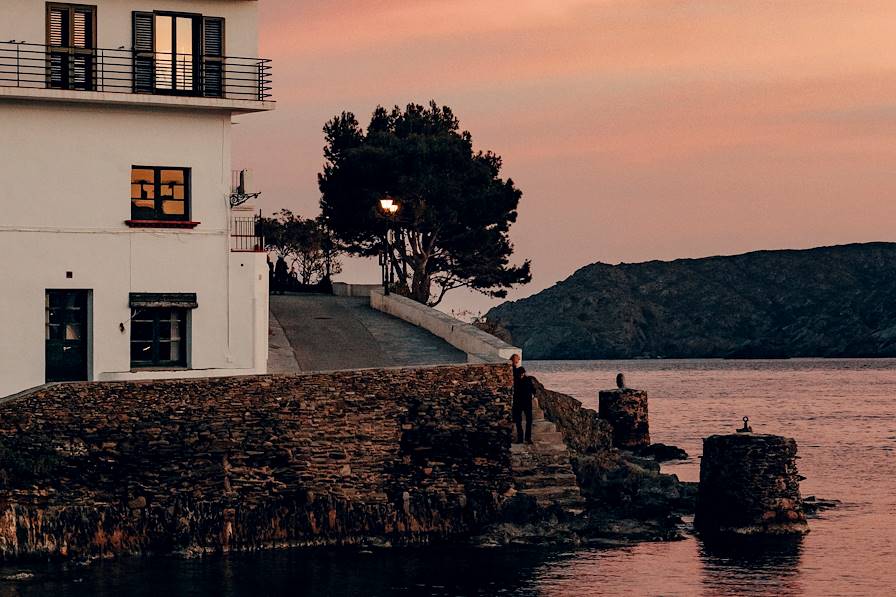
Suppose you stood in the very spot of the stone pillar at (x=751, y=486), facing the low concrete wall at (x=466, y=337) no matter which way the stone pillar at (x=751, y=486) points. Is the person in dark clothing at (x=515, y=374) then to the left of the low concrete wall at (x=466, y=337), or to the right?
left

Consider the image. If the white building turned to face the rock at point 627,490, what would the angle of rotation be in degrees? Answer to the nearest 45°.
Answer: approximately 90° to its left

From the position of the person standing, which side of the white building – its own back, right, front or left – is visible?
left

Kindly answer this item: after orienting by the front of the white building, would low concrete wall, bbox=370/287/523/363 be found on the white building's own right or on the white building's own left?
on the white building's own left

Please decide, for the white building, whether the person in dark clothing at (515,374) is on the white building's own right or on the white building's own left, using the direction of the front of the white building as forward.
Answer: on the white building's own left

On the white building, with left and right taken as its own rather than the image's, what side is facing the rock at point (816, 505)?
left
